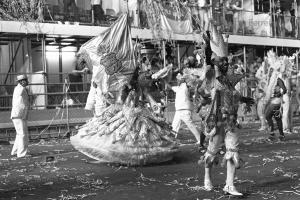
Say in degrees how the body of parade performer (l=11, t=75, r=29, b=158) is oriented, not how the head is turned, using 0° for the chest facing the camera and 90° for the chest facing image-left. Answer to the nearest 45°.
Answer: approximately 270°

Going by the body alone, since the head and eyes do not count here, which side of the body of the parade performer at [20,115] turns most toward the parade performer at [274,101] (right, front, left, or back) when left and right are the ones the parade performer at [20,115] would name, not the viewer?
front

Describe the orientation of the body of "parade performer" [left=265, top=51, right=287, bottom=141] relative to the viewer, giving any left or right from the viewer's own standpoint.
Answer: facing the viewer and to the left of the viewer

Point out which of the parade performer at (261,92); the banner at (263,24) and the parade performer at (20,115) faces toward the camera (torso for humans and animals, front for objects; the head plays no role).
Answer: the banner

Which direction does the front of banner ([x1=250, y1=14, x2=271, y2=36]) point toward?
toward the camera

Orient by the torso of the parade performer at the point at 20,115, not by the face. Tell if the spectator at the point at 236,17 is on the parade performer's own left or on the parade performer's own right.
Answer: on the parade performer's own left

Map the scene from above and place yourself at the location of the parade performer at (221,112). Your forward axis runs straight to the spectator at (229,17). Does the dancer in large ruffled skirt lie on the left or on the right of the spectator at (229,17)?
left
